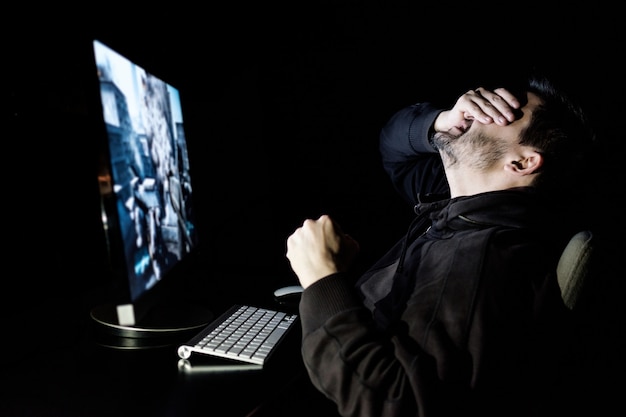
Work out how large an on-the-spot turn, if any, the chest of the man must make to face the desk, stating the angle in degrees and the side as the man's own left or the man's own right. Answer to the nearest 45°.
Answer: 0° — they already face it

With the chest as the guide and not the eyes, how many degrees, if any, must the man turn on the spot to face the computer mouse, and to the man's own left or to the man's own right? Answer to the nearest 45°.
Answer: approximately 45° to the man's own right

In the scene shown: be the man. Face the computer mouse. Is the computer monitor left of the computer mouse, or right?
left

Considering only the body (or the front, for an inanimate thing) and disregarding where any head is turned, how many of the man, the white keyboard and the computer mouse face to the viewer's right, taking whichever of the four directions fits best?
1

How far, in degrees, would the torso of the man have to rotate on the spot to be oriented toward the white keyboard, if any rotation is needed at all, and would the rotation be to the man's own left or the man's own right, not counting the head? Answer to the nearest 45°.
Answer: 0° — they already face it

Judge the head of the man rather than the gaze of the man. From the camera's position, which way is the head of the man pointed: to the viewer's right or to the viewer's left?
to the viewer's left

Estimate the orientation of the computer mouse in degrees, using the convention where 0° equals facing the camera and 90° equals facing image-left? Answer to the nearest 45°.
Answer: approximately 90°

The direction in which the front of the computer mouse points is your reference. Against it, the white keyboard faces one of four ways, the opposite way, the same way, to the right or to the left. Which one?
the opposite way

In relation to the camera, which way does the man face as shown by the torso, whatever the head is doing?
to the viewer's left

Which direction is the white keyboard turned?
to the viewer's right
